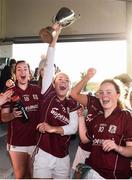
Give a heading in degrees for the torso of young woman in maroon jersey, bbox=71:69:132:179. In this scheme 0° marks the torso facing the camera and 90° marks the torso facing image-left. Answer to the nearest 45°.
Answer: approximately 45°

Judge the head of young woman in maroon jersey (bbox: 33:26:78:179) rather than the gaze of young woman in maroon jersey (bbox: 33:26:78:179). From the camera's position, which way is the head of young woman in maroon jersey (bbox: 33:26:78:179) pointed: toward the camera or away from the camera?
toward the camera

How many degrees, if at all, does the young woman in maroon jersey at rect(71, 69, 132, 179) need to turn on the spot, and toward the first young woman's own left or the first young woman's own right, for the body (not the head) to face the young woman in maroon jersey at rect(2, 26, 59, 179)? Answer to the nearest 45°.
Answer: approximately 90° to the first young woman's own right

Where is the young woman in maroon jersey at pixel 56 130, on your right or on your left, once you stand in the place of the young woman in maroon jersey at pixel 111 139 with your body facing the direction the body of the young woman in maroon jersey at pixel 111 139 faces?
on your right
